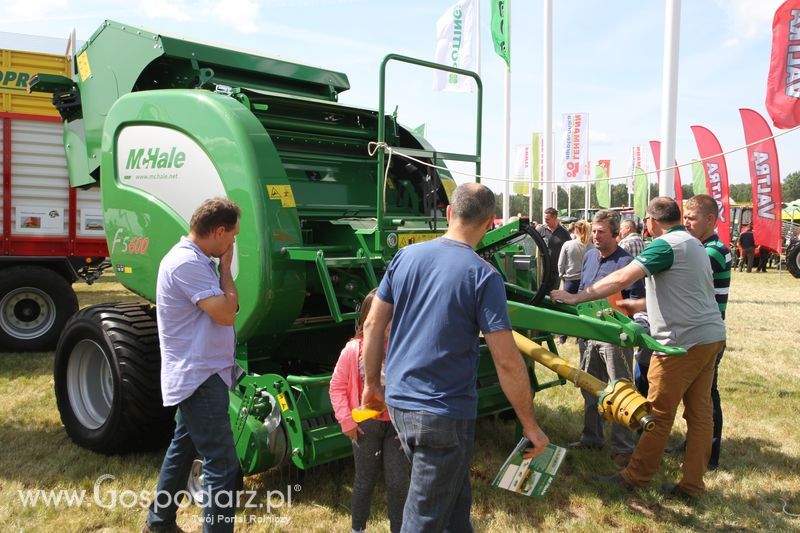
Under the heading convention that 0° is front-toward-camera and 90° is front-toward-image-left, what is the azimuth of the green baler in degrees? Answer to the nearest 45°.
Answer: approximately 315°

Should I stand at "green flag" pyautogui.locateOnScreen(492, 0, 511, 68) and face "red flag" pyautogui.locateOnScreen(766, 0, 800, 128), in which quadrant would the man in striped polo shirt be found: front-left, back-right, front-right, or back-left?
front-right

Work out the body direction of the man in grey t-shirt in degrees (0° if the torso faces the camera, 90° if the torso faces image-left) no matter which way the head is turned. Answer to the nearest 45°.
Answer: approximately 135°

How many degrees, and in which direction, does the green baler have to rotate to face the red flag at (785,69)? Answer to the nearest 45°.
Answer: approximately 90° to its left

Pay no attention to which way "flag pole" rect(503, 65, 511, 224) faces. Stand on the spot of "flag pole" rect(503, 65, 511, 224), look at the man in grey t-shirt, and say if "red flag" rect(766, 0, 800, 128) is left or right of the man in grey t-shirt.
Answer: left

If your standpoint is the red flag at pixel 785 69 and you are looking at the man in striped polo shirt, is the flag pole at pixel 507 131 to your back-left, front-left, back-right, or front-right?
back-right

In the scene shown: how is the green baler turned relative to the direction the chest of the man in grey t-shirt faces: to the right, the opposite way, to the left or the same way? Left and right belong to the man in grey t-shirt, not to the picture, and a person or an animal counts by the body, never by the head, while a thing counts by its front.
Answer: the opposite way

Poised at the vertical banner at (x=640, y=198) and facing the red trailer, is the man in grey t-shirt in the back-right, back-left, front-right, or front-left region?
front-left

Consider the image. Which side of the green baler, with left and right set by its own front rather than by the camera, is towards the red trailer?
back

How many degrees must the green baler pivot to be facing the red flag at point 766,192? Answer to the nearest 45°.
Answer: approximately 90° to its left
